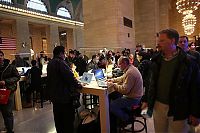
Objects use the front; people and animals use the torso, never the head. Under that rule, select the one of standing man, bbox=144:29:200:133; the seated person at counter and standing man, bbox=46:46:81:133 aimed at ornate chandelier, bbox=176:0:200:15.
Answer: standing man, bbox=46:46:81:133

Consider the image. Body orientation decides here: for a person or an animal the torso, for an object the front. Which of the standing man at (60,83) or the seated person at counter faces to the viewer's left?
the seated person at counter

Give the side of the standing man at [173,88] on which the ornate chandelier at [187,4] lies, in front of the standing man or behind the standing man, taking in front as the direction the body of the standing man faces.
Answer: behind

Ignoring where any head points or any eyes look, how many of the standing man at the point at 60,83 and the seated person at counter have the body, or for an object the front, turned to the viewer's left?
1

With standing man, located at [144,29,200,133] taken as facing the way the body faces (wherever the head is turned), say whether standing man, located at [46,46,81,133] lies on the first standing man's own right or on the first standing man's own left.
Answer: on the first standing man's own right

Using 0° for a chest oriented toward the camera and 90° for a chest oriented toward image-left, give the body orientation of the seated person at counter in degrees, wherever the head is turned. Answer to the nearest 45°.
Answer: approximately 90°

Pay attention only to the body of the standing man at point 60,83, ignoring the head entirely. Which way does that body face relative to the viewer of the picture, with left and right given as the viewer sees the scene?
facing away from the viewer and to the right of the viewer

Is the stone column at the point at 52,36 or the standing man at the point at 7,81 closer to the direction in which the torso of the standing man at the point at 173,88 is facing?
the standing man
